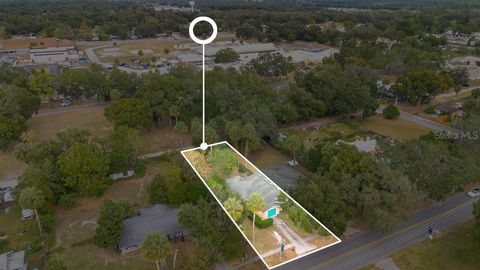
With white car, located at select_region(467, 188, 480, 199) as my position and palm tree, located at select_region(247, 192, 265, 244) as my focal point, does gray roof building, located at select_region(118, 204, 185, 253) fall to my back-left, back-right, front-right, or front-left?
front-right

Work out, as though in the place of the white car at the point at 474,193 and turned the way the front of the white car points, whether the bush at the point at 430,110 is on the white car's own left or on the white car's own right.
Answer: on the white car's own right

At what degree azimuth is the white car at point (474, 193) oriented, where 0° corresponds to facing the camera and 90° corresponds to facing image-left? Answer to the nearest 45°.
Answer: approximately 45°

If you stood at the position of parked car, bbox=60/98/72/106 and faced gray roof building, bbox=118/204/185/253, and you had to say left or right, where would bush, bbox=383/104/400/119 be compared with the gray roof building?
left

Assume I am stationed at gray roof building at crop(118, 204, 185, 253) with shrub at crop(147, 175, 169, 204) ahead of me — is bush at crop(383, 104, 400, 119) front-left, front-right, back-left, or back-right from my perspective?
front-right

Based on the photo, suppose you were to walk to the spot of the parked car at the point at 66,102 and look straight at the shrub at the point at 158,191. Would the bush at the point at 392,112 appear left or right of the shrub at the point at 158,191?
left

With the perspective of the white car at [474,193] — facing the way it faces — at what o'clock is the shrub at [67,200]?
The shrub is roughly at 12 o'clock from the white car.

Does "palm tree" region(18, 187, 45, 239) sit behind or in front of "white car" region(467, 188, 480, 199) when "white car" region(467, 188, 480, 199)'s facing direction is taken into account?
in front

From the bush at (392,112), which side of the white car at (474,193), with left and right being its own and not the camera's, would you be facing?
right

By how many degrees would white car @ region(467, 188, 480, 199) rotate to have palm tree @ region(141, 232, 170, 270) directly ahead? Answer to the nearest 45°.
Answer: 0° — it already faces it

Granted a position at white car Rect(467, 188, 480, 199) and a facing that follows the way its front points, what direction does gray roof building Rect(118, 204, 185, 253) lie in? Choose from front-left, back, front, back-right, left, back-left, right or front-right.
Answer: front

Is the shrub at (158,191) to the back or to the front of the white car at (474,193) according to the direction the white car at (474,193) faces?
to the front
